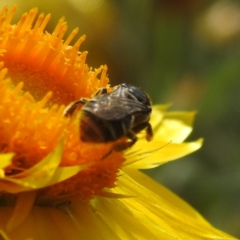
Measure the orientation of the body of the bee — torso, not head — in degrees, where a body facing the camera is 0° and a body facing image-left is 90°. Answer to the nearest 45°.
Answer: approximately 225°
